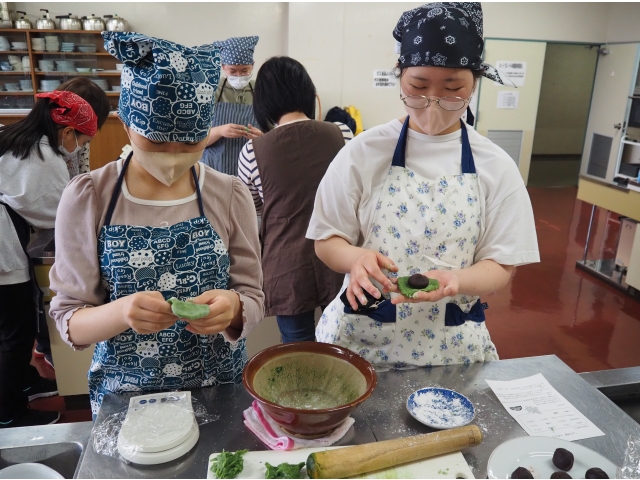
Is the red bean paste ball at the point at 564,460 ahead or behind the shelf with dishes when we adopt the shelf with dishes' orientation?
ahead

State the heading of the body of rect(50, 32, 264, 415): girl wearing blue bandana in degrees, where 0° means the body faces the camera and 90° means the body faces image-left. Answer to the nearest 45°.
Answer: approximately 0°

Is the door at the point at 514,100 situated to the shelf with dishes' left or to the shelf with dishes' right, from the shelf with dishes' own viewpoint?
on its left

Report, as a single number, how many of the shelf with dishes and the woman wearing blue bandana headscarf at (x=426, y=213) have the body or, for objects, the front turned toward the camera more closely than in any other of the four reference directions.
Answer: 2

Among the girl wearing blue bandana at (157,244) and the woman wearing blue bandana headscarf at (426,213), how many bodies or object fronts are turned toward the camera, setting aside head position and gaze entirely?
2

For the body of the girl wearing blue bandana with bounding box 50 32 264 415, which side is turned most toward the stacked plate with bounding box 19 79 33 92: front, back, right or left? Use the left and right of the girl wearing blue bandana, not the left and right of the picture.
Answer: back

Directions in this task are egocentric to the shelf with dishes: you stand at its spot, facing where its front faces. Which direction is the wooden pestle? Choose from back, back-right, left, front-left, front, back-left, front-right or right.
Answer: front

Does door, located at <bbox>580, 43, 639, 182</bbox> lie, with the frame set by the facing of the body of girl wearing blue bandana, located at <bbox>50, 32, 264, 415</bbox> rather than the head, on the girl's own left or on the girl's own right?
on the girl's own left

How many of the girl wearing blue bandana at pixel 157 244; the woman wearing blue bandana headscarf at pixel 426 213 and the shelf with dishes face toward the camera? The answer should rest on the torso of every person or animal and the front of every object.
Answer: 3

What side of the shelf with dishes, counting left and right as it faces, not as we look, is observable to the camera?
front

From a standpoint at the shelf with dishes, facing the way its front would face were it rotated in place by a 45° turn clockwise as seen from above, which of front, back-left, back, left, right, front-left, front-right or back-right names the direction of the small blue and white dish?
front-left

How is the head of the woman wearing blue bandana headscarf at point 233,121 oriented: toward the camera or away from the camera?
toward the camera

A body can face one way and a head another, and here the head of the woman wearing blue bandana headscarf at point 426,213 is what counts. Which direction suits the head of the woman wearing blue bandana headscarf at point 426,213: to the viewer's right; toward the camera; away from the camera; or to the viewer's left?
toward the camera

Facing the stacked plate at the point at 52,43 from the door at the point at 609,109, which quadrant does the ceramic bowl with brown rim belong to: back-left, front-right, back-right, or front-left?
front-left

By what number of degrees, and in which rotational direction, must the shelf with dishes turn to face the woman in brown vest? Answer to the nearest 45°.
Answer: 0° — it already faces them

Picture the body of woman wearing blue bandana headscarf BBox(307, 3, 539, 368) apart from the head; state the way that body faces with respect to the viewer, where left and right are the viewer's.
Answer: facing the viewer
